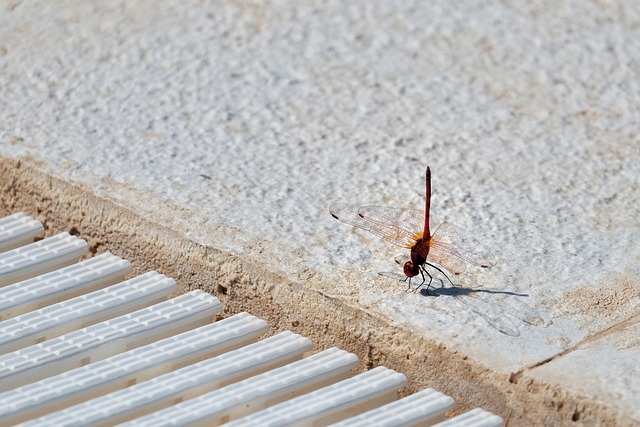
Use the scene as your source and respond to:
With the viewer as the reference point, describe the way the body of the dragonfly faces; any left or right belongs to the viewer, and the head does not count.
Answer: facing the viewer and to the left of the viewer
